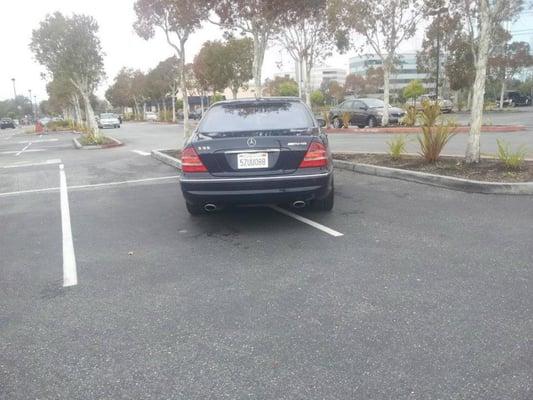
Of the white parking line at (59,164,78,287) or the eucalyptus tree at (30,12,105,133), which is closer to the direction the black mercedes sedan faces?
the eucalyptus tree

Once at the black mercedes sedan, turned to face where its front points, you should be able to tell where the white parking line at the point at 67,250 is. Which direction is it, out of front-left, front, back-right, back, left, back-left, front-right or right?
left

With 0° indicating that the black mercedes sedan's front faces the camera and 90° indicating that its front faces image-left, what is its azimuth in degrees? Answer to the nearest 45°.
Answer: approximately 180°

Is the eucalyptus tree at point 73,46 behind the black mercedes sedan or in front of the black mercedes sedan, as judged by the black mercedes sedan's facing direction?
in front

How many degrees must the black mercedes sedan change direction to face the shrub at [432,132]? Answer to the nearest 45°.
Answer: approximately 45° to its right

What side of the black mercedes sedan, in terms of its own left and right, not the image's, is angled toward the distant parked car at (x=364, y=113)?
front

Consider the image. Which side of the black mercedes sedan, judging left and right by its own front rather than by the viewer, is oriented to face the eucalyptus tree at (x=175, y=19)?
front

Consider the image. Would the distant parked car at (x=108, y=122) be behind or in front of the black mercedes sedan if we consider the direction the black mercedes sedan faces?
in front

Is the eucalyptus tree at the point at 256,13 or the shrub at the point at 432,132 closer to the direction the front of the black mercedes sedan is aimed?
the eucalyptus tree

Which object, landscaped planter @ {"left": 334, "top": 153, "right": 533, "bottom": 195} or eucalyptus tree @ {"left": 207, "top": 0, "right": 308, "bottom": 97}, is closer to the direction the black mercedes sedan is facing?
the eucalyptus tree
